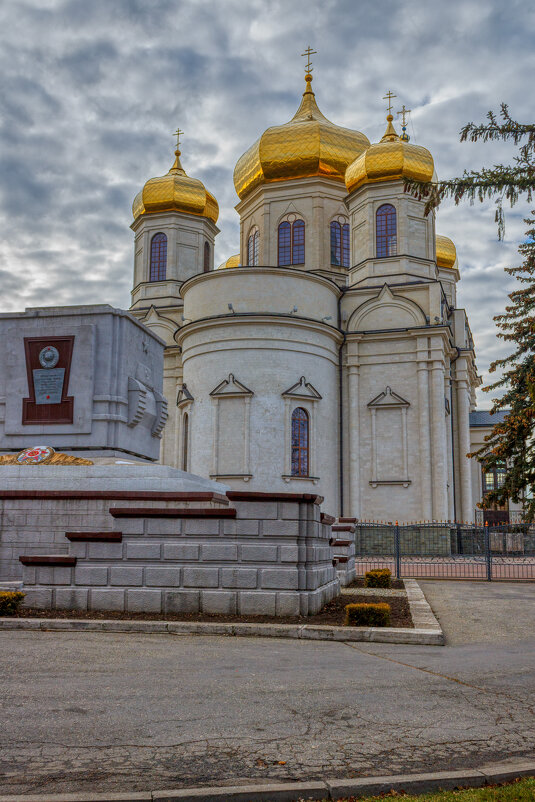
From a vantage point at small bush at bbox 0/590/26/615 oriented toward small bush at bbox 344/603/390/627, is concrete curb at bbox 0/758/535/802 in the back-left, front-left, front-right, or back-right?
front-right

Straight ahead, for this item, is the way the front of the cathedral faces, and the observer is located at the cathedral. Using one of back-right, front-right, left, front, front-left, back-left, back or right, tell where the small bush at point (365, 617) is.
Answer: back

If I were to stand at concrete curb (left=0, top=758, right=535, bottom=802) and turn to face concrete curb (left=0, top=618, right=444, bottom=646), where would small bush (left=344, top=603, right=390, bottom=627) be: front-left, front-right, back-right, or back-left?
front-right

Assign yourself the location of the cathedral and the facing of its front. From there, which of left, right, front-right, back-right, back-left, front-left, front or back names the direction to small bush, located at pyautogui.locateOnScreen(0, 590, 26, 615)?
back

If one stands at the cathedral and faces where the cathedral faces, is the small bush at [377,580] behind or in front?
behind

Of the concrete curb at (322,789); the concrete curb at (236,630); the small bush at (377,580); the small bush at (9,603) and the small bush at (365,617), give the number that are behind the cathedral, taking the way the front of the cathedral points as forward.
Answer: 5

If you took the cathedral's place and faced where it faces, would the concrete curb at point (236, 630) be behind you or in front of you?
behind

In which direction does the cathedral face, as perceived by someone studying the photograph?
facing away from the viewer

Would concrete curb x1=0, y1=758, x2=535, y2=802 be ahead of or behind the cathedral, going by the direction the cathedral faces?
behind

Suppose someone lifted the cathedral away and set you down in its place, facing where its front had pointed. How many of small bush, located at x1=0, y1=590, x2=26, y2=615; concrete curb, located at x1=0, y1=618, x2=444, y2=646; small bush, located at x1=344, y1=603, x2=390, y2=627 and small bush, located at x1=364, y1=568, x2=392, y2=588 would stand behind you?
4
